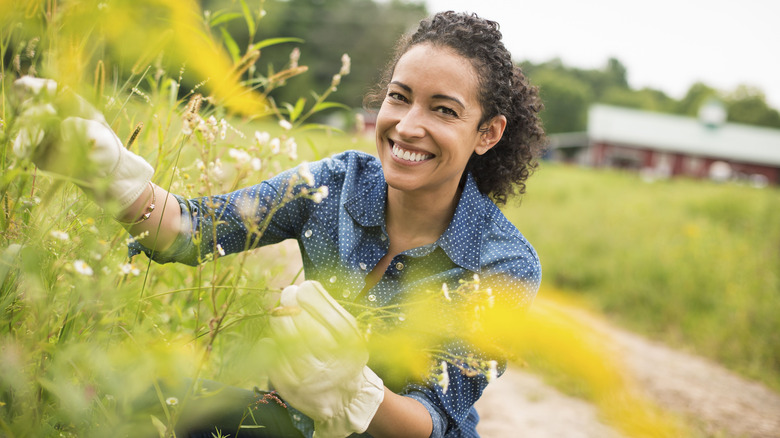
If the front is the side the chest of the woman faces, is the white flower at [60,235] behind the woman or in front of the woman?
in front

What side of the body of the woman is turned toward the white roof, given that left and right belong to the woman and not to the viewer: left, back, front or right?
back

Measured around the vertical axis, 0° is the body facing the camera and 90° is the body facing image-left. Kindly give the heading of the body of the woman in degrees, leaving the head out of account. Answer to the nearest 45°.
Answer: approximately 45°

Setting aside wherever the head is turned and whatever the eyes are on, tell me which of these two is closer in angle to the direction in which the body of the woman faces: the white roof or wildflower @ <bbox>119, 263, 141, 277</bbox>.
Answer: the wildflower

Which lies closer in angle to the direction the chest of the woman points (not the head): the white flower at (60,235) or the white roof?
the white flower

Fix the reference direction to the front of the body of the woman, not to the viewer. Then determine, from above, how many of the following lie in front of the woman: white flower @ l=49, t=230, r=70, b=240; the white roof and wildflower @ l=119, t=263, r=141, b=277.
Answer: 2
